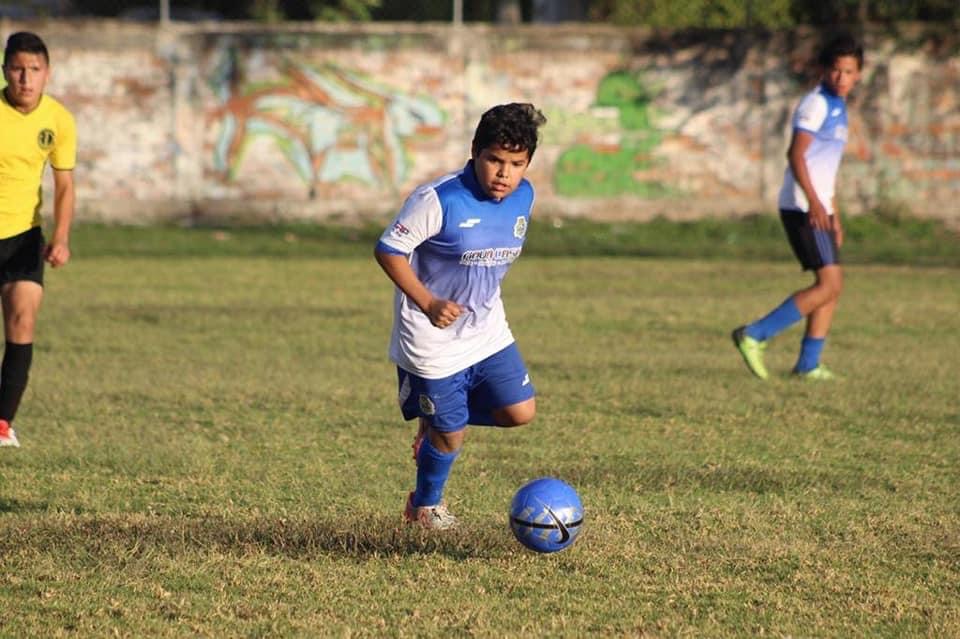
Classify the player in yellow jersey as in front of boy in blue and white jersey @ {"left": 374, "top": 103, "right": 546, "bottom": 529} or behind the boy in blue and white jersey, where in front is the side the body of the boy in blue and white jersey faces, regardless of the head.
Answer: behind

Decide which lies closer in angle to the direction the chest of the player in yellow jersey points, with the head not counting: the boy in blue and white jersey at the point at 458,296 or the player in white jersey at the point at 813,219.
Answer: the boy in blue and white jersey

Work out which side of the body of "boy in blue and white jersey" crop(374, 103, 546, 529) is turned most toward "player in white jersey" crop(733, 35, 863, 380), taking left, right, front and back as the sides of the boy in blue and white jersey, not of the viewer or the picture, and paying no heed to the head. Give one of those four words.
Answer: left

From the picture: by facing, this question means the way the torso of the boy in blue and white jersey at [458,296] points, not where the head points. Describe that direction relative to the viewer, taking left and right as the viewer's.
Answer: facing the viewer and to the right of the viewer

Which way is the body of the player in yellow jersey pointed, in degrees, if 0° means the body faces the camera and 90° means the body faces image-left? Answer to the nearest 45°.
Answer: approximately 0°

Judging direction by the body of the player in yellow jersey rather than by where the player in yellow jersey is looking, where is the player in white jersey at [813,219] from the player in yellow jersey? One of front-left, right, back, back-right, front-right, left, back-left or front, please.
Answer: left

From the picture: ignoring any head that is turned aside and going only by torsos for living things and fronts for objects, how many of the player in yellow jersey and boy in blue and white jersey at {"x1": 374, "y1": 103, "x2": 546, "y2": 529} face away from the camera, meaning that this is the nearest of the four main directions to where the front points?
0
